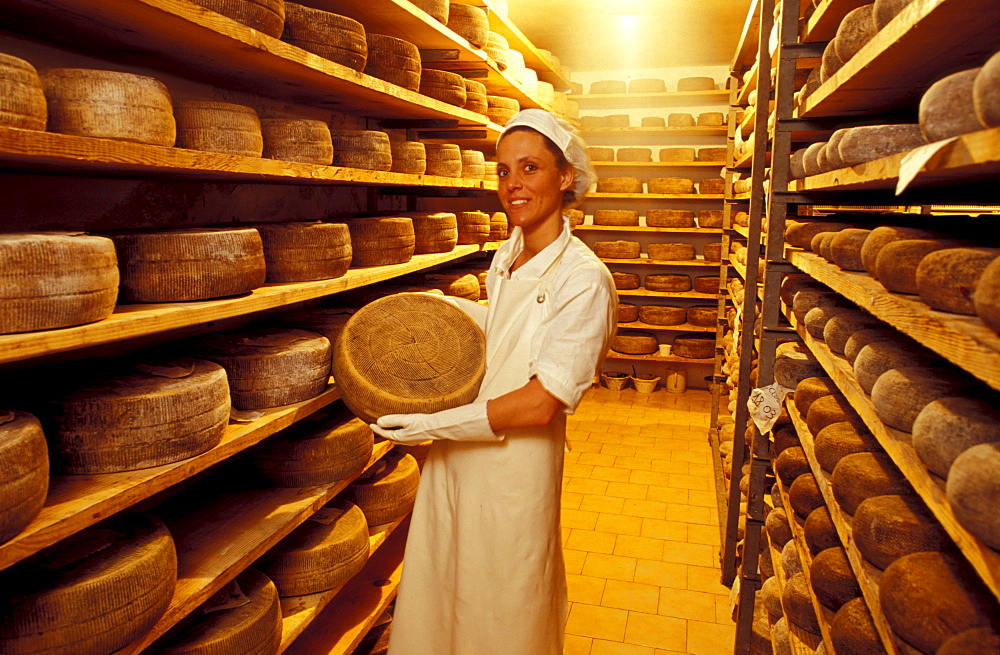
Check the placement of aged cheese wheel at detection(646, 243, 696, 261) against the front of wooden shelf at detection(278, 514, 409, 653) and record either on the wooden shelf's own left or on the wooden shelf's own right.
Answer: on the wooden shelf's own left

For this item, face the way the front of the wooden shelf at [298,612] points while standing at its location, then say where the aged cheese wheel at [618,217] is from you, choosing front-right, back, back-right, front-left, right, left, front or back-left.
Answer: left

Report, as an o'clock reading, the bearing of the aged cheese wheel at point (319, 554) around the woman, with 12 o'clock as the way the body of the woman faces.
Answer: The aged cheese wheel is roughly at 2 o'clock from the woman.

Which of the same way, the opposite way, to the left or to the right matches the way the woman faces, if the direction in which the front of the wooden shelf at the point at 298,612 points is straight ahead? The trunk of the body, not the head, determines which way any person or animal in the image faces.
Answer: to the right

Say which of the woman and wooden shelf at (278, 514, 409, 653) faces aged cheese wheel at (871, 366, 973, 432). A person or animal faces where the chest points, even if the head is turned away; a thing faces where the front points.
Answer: the wooden shelf

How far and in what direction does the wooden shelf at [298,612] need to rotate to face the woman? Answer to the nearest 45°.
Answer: approximately 45° to its left

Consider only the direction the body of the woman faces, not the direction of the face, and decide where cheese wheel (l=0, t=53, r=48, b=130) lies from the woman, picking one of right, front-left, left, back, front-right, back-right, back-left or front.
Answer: front

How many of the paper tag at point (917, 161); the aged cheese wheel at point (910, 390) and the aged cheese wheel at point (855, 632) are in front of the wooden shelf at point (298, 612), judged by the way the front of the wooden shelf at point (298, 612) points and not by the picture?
3

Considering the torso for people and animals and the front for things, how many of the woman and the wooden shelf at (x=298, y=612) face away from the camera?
0

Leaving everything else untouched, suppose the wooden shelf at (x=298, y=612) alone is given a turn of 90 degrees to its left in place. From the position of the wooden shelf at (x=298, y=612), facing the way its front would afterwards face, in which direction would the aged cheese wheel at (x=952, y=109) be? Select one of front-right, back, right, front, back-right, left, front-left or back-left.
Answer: right

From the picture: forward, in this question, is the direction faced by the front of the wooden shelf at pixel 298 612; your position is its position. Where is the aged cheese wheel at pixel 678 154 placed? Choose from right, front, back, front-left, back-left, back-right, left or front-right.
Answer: left

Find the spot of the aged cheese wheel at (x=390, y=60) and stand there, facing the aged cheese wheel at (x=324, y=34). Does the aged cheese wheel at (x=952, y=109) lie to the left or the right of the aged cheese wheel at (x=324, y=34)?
left

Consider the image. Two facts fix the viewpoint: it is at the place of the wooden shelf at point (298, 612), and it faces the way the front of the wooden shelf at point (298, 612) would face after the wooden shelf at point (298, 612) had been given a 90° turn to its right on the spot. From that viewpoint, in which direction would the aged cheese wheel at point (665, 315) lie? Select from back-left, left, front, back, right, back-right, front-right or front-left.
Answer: back

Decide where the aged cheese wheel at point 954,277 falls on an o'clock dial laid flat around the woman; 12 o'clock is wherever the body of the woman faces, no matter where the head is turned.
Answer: The aged cheese wheel is roughly at 9 o'clock from the woman.

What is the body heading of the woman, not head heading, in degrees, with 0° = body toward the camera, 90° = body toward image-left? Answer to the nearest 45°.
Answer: approximately 45°

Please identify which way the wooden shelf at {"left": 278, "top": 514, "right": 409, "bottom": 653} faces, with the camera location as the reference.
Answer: facing the viewer and to the right of the viewer
